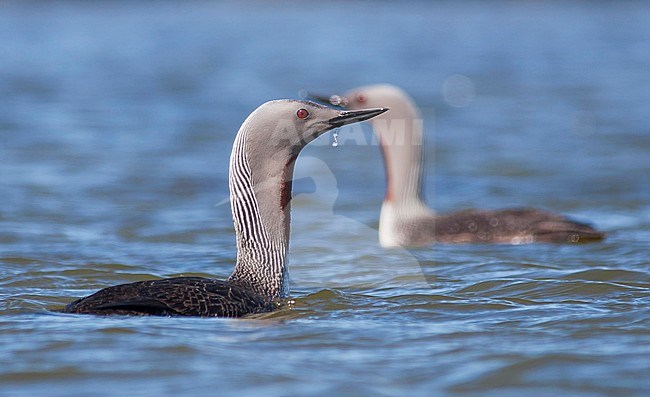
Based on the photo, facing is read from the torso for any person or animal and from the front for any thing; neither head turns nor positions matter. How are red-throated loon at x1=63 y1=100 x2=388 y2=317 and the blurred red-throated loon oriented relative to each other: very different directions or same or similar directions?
very different directions

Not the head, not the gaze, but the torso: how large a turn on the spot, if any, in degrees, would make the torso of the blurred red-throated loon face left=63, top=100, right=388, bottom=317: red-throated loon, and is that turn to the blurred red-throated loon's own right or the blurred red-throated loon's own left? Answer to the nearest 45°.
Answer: approximately 90° to the blurred red-throated loon's own left

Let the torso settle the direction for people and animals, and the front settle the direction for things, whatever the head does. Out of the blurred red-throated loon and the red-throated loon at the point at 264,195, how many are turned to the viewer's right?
1

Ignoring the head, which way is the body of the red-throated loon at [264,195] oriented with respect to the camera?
to the viewer's right

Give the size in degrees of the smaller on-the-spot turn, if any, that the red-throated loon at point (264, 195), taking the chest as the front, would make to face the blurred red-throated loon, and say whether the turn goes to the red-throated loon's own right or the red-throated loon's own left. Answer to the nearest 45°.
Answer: approximately 45° to the red-throated loon's own left

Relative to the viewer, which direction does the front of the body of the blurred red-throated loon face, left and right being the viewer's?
facing to the left of the viewer
